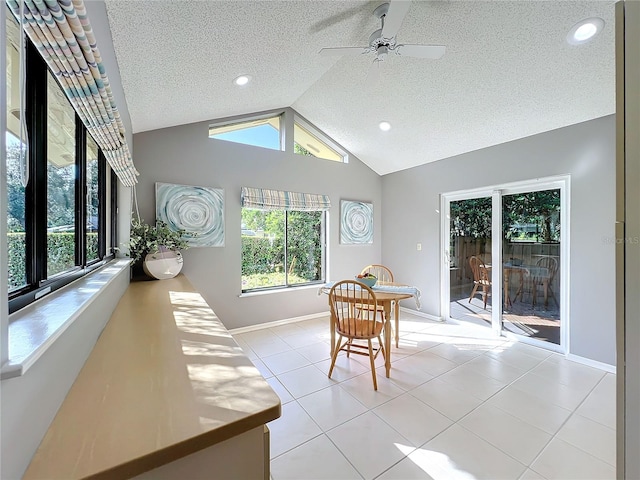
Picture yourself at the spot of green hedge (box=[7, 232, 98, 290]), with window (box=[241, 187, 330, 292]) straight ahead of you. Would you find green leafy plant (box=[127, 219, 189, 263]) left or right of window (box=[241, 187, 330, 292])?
left

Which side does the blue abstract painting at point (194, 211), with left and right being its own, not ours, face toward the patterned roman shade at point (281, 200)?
left

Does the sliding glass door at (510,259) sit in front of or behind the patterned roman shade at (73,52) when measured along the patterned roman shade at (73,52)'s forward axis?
in front

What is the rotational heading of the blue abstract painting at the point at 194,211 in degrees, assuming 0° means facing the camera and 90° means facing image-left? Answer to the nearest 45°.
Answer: approximately 0°

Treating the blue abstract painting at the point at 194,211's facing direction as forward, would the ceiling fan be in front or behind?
in front

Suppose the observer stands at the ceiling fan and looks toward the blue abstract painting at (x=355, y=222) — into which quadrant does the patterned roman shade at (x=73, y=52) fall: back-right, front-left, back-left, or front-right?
back-left

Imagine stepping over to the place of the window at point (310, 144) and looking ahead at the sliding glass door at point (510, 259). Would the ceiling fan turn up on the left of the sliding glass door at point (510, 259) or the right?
right

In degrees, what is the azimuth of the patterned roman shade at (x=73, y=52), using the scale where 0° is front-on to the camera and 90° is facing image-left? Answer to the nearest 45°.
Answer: approximately 270°

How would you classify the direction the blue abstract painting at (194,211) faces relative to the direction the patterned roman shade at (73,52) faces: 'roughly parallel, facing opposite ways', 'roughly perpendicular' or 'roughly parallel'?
roughly perpendicular

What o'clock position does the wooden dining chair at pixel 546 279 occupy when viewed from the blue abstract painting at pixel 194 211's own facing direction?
The wooden dining chair is roughly at 10 o'clock from the blue abstract painting.

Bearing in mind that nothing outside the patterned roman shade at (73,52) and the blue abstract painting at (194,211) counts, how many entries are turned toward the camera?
1
